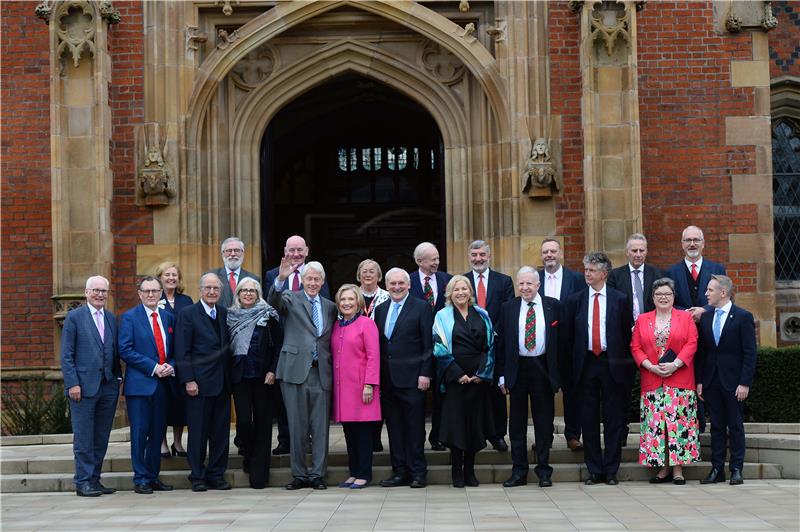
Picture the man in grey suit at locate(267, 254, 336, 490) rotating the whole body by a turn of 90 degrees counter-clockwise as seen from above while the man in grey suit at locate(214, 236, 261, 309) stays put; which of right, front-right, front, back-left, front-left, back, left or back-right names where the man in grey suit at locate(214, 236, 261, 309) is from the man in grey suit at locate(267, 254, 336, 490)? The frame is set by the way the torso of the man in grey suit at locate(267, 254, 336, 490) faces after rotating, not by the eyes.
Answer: back-left

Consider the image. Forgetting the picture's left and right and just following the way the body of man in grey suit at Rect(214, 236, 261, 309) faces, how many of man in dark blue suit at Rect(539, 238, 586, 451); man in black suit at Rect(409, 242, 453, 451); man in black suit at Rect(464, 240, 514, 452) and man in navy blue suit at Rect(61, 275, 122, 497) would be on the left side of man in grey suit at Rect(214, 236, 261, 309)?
3

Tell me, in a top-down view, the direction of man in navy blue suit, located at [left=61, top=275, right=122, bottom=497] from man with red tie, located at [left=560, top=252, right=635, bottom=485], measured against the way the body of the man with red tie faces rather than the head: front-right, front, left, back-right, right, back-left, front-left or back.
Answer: right

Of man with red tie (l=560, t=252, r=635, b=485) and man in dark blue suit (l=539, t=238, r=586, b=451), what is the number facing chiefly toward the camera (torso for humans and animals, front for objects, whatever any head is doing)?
2

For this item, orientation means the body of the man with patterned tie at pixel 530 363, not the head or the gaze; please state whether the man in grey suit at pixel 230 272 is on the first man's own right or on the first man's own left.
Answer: on the first man's own right

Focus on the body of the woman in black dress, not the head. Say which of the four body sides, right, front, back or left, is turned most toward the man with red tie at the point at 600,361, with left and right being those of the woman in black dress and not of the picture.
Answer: left

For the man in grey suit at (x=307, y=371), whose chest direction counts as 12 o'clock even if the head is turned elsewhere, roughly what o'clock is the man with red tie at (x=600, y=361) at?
The man with red tie is roughly at 9 o'clock from the man in grey suit.

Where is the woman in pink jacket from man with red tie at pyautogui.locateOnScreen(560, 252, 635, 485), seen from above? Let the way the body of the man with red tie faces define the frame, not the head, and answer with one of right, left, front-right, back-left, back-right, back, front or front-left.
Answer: right

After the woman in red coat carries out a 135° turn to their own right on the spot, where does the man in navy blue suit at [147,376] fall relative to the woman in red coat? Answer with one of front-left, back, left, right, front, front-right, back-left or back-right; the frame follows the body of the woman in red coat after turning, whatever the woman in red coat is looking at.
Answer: front-left

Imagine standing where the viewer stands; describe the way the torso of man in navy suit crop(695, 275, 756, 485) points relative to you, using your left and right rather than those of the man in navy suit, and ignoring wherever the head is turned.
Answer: facing the viewer and to the left of the viewer

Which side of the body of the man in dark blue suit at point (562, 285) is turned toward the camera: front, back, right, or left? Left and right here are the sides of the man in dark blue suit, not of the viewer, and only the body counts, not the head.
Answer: front

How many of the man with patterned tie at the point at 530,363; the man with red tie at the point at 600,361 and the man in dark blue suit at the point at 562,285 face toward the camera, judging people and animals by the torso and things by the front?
3
